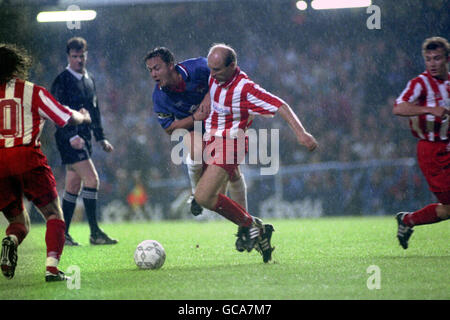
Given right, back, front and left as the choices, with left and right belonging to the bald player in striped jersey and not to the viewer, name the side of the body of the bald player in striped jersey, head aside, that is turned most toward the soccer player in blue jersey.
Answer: right

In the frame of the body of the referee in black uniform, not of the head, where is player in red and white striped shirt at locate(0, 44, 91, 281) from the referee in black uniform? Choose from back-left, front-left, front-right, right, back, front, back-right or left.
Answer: front-right

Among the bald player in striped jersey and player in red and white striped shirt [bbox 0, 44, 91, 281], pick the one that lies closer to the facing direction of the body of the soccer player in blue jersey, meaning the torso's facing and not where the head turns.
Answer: the player in red and white striped shirt

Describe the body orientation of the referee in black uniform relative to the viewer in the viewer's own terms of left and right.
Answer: facing the viewer and to the right of the viewer

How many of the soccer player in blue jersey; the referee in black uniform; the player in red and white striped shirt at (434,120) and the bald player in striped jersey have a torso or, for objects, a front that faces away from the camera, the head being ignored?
0

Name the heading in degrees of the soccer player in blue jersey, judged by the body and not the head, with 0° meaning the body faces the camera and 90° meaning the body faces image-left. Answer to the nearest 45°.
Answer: approximately 45°

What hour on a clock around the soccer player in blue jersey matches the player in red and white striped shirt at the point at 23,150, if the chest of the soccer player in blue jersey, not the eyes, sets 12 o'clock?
The player in red and white striped shirt is roughly at 12 o'clock from the soccer player in blue jersey.

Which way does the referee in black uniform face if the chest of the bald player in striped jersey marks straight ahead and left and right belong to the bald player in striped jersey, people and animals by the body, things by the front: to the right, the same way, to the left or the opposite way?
to the left

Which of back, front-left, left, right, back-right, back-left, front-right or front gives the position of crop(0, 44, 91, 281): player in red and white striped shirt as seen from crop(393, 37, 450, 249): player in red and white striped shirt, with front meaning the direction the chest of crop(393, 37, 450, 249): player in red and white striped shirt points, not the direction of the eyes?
right

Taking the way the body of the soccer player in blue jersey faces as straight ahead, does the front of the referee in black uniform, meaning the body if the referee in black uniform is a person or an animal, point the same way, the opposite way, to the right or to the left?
to the left

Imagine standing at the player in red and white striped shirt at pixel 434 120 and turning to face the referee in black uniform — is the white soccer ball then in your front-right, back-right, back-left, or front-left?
front-left

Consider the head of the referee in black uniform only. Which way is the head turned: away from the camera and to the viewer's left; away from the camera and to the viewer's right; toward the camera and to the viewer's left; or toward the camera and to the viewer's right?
toward the camera and to the viewer's right

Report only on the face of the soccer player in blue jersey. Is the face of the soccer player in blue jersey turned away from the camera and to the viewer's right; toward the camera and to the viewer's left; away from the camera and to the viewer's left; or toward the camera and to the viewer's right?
toward the camera and to the viewer's left
